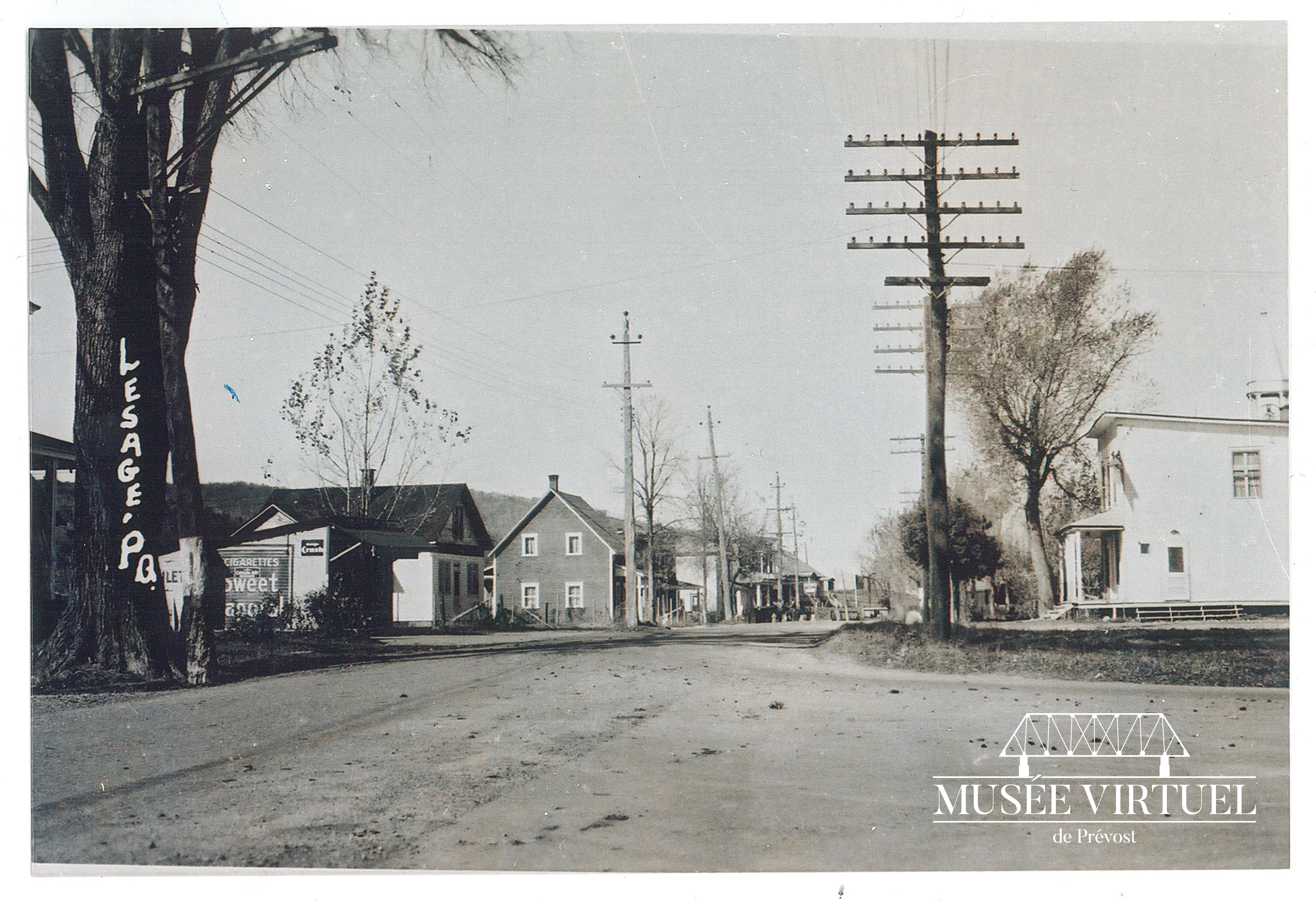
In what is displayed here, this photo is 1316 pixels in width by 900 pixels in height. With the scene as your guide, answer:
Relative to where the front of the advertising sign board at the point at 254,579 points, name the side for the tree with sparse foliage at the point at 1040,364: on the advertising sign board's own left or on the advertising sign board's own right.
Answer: on the advertising sign board's own left

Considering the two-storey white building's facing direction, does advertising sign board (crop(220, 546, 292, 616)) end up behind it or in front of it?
in front

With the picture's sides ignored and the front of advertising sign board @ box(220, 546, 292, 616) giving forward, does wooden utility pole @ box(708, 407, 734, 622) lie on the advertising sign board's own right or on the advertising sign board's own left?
on the advertising sign board's own left

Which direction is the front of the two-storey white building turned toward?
to the viewer's left

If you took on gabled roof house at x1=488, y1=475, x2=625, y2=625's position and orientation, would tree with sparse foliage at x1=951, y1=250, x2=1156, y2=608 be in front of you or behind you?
in front
